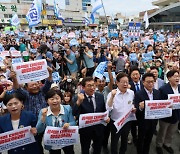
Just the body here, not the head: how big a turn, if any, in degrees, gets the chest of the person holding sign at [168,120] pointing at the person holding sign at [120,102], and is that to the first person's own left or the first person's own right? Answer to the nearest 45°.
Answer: approximately 90° to the first person's own right

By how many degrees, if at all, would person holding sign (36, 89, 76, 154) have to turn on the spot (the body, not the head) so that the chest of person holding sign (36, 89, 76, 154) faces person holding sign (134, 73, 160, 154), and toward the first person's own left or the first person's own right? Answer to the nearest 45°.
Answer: approximately 90° to the first person's own left

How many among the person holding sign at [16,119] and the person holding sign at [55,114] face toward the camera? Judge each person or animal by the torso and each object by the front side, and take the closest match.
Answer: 2

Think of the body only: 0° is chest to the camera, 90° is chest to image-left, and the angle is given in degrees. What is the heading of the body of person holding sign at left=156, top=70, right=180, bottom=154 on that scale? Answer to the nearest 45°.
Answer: approximately 315°

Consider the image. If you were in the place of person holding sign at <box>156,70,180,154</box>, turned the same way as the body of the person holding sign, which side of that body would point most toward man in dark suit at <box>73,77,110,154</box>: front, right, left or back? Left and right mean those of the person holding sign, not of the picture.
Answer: right

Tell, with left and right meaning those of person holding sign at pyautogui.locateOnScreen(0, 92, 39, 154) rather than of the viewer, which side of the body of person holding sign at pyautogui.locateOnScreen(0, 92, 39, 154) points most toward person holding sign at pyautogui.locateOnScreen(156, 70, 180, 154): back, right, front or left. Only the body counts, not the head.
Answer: left

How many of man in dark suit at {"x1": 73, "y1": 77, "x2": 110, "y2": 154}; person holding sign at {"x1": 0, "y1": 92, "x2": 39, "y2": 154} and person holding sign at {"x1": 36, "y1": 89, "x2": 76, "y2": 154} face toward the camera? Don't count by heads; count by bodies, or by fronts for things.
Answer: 3

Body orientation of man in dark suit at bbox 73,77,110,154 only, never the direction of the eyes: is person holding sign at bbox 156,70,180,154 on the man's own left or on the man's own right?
on the man's own left

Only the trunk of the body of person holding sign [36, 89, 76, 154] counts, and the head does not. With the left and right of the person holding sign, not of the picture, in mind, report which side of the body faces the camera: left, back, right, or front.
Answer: front

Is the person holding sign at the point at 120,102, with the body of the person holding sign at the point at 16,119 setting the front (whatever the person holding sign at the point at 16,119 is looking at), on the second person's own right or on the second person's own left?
on the second person's own left

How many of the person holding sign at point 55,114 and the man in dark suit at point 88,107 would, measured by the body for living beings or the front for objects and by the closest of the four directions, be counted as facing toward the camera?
2

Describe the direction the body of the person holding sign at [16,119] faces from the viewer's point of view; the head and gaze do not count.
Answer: toward the camera

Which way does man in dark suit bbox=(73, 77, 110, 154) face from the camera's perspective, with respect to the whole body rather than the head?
toward the camera

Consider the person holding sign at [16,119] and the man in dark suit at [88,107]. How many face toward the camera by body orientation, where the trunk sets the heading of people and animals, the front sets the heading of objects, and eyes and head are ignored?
2
